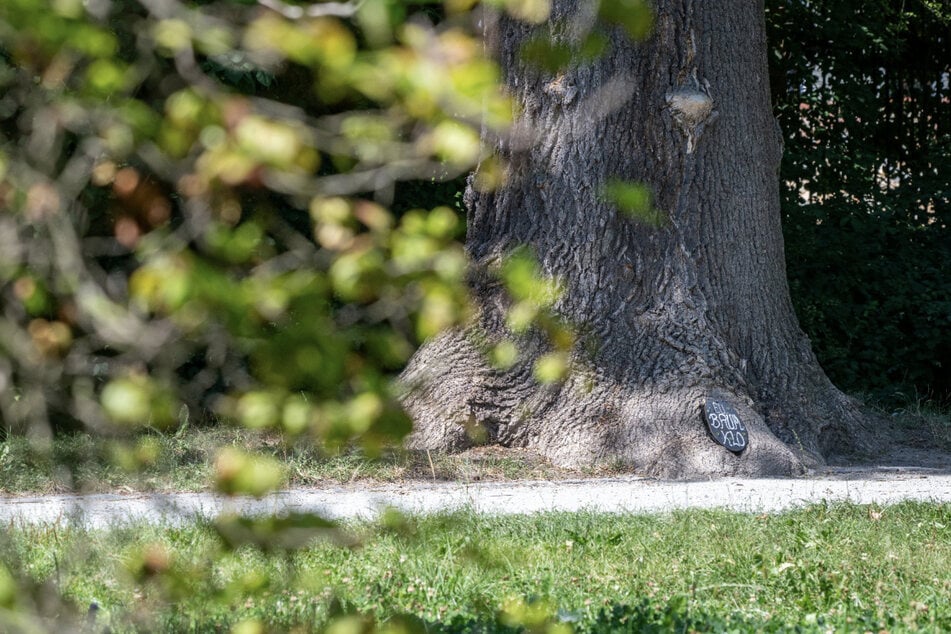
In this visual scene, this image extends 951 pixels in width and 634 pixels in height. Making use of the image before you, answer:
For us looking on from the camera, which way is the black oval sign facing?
facing the viewer

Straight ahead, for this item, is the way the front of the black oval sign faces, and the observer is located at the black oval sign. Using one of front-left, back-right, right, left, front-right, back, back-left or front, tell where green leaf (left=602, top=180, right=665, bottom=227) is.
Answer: front
